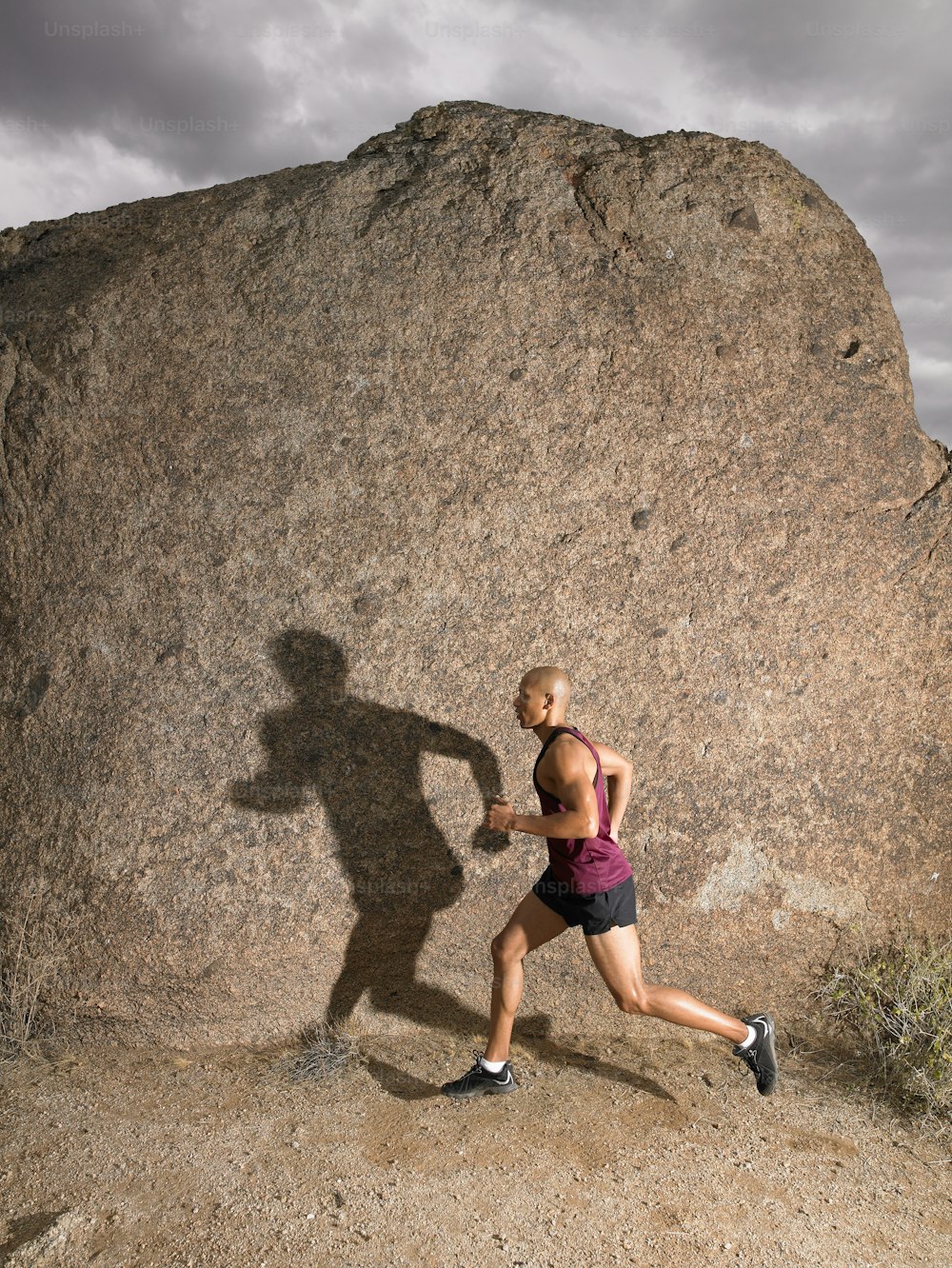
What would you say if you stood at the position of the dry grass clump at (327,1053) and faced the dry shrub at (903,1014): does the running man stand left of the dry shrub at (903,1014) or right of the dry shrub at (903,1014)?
right

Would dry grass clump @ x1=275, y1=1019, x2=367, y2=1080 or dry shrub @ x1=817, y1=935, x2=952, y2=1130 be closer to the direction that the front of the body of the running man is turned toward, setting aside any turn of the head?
the dry grass clump

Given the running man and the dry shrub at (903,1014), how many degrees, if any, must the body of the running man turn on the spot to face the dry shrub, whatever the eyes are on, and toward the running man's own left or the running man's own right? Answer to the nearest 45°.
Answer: approximately 135° to the running man's own right

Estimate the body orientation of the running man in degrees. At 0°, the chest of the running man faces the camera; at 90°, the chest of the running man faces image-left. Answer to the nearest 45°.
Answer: approximately 90°

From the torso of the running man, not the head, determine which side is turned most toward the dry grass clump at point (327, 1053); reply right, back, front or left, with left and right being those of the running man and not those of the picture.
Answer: front

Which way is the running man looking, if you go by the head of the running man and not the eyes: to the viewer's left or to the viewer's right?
to the viewer's left
